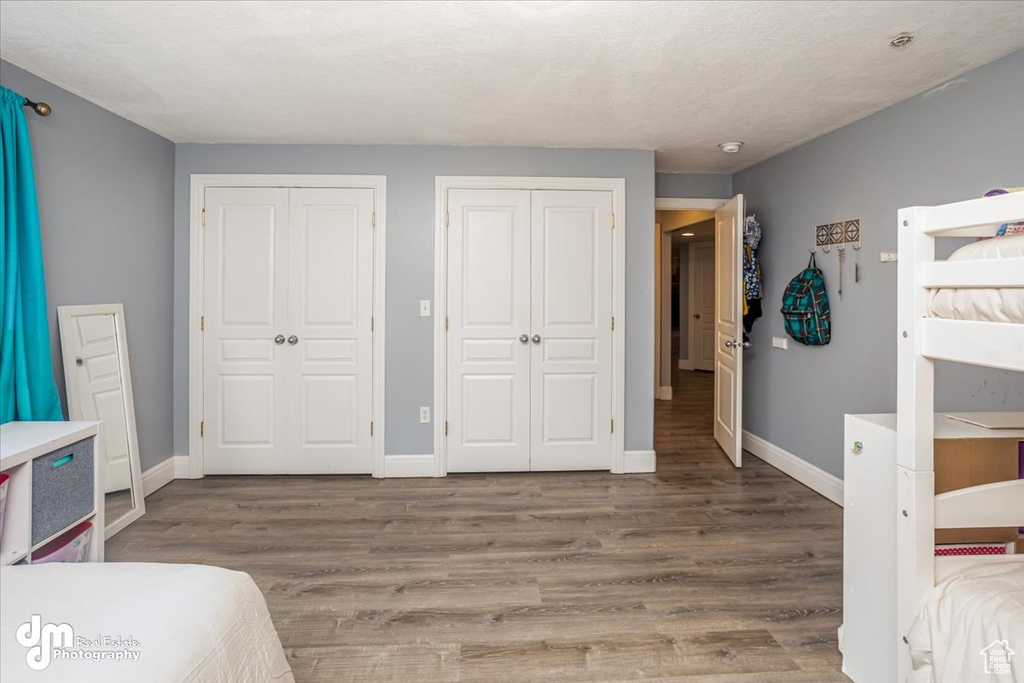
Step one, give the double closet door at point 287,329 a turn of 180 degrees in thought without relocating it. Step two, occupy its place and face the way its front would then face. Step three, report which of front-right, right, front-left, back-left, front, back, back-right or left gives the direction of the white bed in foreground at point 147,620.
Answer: back

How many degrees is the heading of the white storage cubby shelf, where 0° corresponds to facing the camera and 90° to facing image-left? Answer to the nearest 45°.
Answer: approximately 315°

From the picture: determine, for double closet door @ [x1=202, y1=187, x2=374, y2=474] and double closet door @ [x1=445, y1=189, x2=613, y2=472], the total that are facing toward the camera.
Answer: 2

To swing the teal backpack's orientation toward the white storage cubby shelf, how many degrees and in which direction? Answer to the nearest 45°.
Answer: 0° — it already faces it

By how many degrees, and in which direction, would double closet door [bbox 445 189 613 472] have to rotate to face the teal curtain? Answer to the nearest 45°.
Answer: approximately 45° to its right

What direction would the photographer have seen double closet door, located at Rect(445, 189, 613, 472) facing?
facing the viewer

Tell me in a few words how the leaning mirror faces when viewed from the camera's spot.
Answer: facing the viewer and to the right of the viewer

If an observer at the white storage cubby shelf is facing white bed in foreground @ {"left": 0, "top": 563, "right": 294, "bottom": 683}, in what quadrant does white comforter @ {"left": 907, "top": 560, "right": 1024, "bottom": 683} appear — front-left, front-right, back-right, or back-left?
front-left

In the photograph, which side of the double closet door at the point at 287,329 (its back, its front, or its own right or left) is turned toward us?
front

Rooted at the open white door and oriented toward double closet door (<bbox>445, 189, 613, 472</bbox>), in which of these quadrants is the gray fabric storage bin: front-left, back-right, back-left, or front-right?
front-left
